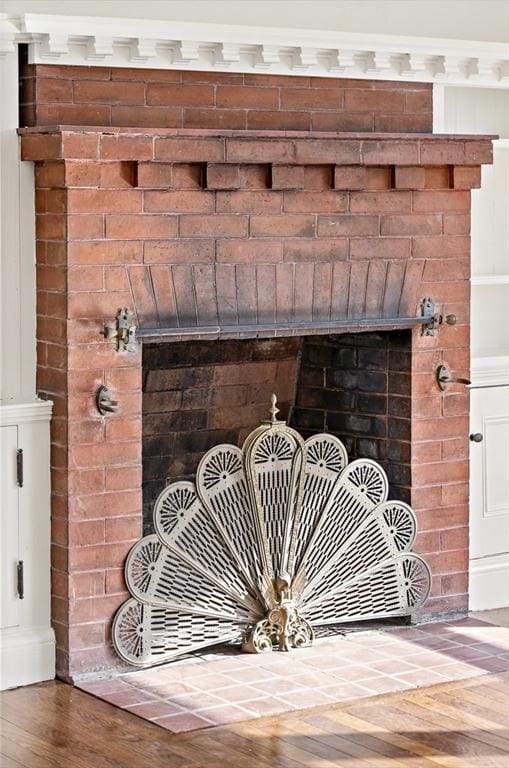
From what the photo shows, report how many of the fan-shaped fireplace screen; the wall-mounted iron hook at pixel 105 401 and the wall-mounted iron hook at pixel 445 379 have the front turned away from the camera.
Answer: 0

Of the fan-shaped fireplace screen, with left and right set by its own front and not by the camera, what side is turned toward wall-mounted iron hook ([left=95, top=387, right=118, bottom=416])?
right

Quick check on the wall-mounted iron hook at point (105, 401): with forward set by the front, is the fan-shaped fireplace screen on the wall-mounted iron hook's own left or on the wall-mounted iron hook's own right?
on the wall-mounted iron hook's own left

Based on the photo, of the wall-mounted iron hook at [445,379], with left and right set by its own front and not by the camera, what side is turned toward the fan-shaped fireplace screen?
right

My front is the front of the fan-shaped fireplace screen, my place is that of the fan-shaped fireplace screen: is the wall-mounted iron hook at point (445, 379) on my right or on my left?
on my left

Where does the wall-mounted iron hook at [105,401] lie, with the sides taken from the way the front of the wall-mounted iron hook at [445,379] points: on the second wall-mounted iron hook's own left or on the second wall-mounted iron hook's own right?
on the second wall-mounted iron hook's own right

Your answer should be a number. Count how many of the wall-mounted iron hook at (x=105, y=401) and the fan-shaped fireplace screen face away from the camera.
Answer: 0

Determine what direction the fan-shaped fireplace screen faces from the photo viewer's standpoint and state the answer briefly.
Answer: facing the viewer and to the right of the viewer
